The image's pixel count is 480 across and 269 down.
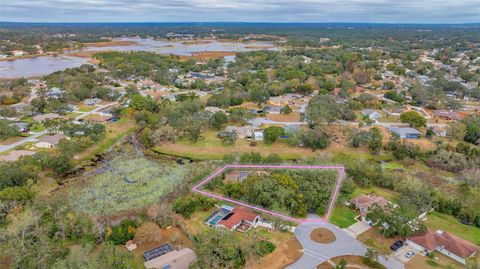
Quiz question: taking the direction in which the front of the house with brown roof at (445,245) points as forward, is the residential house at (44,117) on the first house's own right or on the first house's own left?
on the first house's own right

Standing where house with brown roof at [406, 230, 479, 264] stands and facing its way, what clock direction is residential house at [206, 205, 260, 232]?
The residential house is roughly at 1 o'clock from the house with brown roof.

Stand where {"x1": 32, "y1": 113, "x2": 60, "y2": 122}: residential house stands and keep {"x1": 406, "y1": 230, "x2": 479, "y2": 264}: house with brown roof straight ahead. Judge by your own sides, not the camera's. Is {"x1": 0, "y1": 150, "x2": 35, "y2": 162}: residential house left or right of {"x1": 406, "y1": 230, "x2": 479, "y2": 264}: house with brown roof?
right

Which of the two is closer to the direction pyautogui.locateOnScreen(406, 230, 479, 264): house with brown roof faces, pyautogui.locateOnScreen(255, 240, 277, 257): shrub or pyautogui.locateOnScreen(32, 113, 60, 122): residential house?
the shrub

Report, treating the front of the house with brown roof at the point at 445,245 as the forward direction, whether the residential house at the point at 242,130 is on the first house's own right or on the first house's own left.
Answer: on the first house's own right

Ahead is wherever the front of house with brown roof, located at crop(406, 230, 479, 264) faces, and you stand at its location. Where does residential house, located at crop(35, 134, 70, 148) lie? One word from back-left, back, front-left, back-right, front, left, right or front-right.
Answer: front-right

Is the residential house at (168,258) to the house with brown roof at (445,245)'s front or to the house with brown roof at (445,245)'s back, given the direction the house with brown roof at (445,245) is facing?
to the front

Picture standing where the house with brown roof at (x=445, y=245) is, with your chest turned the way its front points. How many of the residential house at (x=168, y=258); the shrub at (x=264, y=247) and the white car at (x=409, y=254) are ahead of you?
3

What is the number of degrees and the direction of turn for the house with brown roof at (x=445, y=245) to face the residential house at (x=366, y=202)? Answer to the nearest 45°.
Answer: approximately 90° to its right

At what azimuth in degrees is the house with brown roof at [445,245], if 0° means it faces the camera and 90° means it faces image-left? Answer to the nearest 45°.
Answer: approximately 45°

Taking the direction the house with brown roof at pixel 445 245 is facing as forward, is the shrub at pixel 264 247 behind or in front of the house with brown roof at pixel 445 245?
in front

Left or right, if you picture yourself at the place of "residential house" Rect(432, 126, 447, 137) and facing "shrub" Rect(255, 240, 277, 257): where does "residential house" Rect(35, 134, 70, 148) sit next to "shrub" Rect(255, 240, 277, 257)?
right

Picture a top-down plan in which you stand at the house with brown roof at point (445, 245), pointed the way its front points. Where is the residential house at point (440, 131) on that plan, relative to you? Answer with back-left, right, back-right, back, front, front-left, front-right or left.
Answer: back-right
